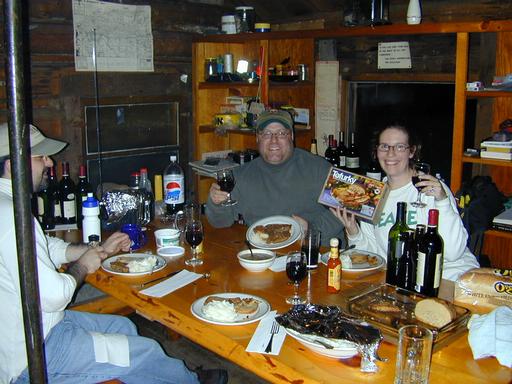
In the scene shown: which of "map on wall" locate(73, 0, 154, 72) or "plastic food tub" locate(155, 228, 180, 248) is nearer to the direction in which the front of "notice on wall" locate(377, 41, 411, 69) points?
the plastic food tub

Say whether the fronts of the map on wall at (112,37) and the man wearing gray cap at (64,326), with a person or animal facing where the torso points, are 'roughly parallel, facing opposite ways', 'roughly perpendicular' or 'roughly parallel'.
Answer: roughly perpendicular

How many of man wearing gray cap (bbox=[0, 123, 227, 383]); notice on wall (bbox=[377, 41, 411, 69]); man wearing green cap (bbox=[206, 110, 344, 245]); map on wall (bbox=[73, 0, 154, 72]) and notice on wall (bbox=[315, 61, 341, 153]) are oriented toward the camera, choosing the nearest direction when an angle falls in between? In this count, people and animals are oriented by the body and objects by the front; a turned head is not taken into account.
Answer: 4

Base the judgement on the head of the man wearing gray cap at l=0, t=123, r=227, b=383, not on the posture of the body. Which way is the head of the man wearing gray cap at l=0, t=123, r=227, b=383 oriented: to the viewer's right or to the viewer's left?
to the viewer's right

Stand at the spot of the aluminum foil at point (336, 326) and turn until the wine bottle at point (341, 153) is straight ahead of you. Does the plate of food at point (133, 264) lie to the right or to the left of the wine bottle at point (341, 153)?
left

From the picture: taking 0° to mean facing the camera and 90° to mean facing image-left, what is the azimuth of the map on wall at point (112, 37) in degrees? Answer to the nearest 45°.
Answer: approximately 0°

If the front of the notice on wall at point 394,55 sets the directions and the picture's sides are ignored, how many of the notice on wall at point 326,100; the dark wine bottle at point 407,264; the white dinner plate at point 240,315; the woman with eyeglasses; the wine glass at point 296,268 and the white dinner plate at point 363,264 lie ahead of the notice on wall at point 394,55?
5

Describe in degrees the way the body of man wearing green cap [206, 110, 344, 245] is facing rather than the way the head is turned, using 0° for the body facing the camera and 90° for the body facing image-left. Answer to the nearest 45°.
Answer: approximately 0°

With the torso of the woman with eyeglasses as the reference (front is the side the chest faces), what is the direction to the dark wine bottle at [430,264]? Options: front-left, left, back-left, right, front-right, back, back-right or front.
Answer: front-left

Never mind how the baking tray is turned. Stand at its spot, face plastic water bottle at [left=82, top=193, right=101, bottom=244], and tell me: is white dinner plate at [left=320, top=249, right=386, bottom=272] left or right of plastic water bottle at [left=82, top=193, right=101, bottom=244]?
right

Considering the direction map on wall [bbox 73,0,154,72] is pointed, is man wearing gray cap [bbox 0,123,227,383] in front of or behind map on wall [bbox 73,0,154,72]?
in front

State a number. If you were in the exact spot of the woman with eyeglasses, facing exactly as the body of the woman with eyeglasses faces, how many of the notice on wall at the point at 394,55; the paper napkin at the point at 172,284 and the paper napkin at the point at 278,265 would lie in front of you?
2

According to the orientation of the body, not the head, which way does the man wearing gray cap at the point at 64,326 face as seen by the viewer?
to the viewer's right

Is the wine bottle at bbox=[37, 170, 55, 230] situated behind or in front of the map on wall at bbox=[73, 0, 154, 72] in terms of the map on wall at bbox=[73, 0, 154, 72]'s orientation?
in front

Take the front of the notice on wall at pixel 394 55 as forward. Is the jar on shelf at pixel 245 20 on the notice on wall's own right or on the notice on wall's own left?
on the notice on wall's own right
